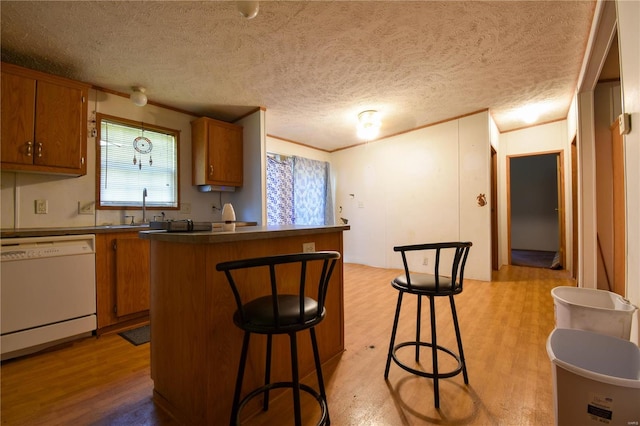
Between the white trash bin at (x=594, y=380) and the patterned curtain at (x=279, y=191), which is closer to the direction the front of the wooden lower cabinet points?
the white trash bin

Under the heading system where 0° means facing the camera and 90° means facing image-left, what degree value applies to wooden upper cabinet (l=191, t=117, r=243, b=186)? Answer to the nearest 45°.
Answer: approximately 315°

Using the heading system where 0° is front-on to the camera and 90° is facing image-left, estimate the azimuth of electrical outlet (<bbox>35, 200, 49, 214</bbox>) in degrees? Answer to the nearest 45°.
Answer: approximately 0°

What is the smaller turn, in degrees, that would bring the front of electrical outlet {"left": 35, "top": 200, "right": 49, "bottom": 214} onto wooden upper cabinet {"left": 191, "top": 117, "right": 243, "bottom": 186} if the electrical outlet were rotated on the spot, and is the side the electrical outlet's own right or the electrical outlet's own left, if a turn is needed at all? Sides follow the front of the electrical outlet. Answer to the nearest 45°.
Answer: approximately 90° to the electrical outlet's own left

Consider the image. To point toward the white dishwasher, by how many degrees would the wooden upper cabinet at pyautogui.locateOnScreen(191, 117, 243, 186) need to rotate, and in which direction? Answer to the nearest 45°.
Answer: approximately 90° to its right

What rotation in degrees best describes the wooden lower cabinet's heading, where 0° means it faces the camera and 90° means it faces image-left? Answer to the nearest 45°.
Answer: approximately 315°
